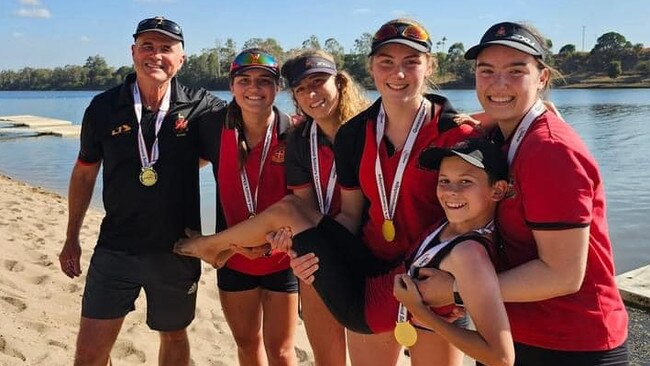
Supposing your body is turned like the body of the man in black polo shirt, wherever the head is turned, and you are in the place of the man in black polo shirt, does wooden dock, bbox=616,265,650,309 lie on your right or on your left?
on your left

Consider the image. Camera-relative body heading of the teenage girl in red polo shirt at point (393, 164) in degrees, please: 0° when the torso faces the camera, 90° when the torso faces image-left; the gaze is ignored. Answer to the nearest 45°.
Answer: approximately 0°

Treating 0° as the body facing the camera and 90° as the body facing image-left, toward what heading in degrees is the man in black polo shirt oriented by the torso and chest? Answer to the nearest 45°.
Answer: approximately 0°

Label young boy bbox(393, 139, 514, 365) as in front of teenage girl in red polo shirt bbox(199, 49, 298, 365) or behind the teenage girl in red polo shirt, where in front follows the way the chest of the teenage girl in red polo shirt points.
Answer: in front

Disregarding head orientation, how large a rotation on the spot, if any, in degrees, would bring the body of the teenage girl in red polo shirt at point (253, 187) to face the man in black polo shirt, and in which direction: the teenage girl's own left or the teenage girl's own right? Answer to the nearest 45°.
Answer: approximately 90° to the teenage girl's own right
